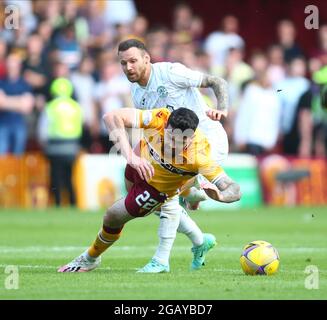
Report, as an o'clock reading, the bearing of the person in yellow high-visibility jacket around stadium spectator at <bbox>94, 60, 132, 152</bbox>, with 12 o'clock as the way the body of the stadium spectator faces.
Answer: The person in yellow high-visibility jacket is roughly at 2 o'clock from the stadium spectator.

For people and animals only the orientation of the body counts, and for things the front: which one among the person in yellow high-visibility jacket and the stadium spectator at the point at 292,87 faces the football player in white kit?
the stadium spectator

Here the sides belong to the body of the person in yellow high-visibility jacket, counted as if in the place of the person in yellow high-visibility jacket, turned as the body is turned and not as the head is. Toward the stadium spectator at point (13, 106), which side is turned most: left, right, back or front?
left

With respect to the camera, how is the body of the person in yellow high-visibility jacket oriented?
away from the camera

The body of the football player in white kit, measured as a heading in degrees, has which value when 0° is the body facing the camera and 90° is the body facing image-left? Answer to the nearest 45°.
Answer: approximately 45°

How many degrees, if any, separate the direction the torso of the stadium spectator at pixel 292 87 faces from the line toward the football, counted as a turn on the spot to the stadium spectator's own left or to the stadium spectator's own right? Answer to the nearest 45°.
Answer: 0° — they already face it

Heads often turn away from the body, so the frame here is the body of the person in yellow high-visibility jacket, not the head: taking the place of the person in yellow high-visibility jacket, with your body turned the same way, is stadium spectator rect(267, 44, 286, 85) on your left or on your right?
on your right

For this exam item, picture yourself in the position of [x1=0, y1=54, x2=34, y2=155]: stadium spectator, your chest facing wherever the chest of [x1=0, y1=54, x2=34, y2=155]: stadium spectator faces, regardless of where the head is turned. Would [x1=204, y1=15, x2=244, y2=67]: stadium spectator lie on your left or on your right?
on your left
